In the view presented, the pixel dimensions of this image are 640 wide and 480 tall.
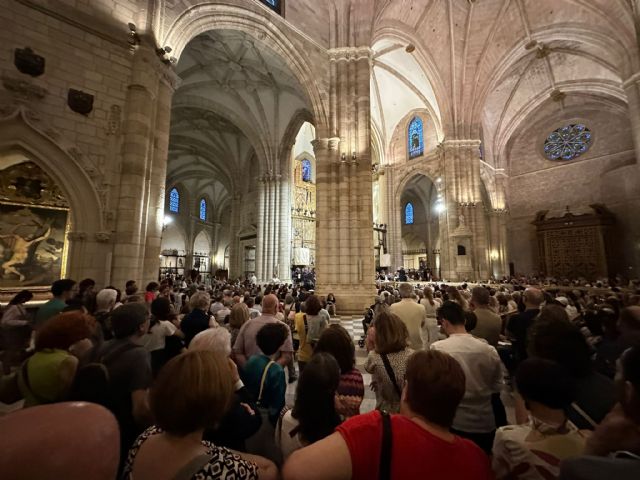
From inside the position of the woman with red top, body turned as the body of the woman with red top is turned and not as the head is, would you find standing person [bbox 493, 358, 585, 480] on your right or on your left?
on your right

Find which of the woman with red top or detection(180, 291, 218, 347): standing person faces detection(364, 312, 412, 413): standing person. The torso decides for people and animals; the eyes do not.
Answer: the woman with red top

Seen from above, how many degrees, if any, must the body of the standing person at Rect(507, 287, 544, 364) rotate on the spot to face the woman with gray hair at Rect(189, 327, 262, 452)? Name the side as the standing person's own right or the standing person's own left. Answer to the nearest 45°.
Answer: approximately 135° to the standing person's own left

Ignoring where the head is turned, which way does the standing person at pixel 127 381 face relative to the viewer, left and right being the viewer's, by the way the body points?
facing away from the viewer and to the right of the viewer

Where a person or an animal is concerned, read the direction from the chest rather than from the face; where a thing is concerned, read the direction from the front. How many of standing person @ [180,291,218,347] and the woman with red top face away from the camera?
2

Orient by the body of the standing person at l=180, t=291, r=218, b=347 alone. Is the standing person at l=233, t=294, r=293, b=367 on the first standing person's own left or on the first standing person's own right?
on the first standing person's own right

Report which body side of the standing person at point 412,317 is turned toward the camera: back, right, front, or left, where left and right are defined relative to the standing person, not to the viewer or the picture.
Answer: back

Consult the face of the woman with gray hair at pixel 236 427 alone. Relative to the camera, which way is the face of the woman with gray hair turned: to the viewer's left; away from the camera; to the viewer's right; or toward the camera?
away from the camera

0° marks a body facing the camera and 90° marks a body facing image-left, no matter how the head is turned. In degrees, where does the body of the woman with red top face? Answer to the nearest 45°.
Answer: approximately 180°

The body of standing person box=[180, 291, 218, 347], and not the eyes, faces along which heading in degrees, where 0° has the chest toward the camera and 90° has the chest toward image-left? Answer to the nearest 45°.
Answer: approximately 180°

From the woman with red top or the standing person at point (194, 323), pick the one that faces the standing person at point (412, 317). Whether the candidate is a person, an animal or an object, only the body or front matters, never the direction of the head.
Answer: the woman with red top

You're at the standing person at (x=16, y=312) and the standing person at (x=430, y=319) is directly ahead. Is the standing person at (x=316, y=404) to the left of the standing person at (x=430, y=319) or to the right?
right

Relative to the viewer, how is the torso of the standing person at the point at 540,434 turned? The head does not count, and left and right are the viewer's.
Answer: facing away from the viewer

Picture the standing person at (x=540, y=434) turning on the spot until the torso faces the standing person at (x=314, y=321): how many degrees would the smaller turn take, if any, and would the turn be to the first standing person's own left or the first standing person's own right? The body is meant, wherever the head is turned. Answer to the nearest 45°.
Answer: approximately 45° to the first standing person's own left

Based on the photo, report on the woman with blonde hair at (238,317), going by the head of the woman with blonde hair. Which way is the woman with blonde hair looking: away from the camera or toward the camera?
away from the camera
